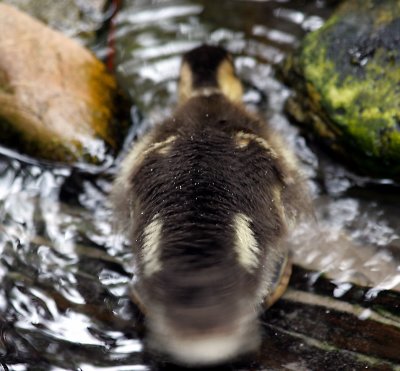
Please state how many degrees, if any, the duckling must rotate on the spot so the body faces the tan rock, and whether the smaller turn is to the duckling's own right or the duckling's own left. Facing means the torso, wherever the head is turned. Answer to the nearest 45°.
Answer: approximately 45° to the duckling's own left

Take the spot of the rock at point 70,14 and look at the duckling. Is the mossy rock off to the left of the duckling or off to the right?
left

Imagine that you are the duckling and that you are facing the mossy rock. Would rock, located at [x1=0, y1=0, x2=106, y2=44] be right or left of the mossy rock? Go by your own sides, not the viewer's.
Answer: left

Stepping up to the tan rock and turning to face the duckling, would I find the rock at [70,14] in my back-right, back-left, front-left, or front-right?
back-left

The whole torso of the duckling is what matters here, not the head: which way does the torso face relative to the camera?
away from the camera

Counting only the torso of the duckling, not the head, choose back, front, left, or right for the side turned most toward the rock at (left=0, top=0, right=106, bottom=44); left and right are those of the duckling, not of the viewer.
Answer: front

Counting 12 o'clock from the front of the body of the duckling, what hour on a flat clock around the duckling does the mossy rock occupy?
The mossy rock is roughly at 1 o'clock from the duckling.
